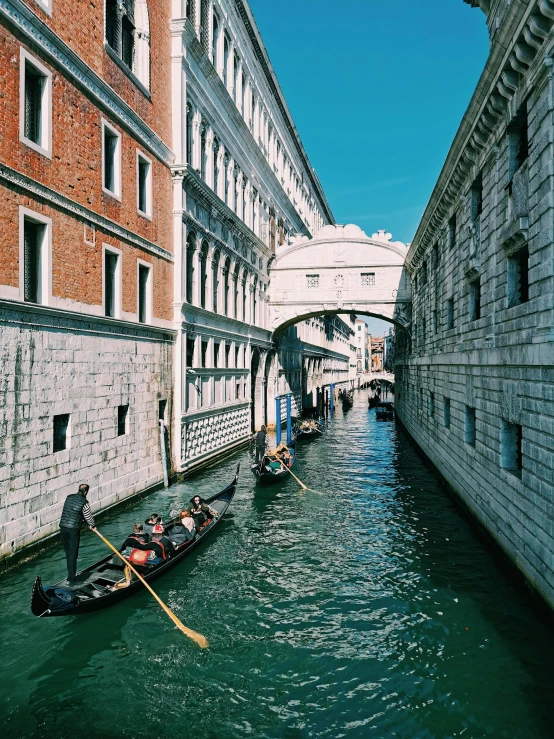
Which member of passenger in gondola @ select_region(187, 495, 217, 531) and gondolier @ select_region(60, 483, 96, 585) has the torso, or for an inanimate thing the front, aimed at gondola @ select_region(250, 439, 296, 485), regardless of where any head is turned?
the gondolier

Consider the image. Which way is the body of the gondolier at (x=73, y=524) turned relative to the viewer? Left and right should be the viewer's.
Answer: facing away from the viewer and to the right of the viewer

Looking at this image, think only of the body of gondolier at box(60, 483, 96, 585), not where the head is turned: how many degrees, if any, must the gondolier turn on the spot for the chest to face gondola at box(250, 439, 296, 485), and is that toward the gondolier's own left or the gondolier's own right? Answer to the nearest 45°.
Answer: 0° — they already face it

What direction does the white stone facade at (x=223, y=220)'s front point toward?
to the viewer's right

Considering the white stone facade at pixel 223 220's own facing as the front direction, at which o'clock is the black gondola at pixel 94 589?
The black gondola is roughly at 3 o'clock from the white stone facade.

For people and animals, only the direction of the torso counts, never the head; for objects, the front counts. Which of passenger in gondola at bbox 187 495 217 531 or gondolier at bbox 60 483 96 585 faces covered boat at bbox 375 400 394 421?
the gondolier

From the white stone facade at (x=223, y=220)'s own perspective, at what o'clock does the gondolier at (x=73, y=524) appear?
The gondolier is roughly at 3 o'clock from the white stone facade.

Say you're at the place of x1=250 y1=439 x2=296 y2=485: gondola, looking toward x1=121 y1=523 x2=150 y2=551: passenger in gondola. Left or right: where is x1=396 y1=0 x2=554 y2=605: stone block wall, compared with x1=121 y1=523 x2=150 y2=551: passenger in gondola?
left

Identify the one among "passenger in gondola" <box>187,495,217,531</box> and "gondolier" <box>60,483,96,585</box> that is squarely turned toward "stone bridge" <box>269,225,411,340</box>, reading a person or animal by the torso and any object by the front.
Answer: the gondolier

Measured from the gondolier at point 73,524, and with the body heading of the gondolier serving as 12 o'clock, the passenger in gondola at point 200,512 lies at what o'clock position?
The passenger in gondola is roughly at 12 o'clock from the gondolier.

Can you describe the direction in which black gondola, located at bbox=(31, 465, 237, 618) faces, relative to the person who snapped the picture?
facing away from the viewer and to the right of the viewer

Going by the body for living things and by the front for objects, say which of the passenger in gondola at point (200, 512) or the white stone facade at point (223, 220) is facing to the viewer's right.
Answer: the white stone facade

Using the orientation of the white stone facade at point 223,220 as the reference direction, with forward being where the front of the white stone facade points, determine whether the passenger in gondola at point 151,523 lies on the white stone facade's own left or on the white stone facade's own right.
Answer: on the white stone facade's own right

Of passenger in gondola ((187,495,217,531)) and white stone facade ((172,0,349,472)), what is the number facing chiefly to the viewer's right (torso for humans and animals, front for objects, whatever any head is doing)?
1
